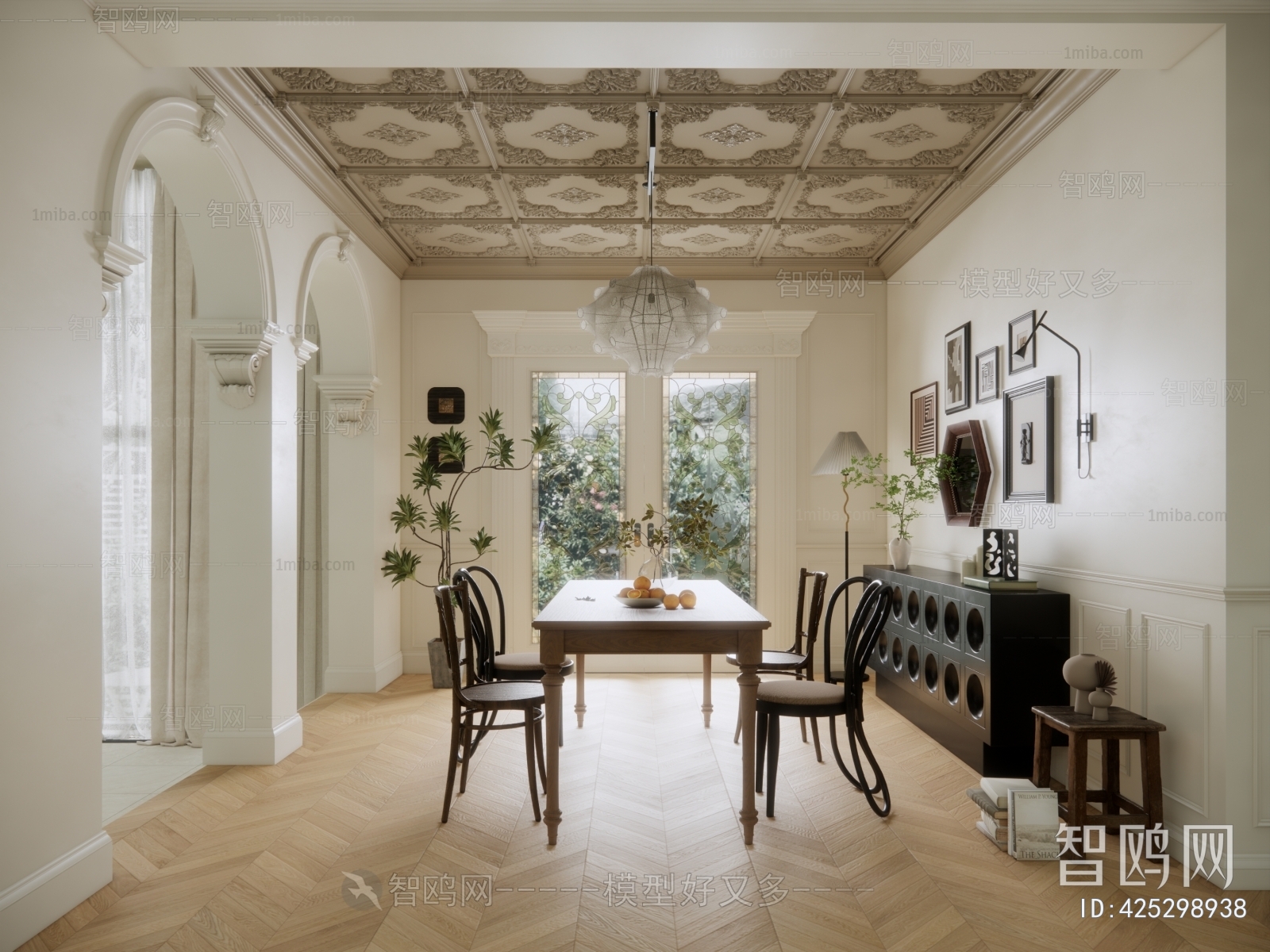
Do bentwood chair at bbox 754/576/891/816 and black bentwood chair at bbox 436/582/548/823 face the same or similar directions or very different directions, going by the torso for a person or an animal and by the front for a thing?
very different directions

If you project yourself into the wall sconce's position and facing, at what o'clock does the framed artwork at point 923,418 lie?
The framed artwork is roughly at 2 o'clock from the wall sconce.

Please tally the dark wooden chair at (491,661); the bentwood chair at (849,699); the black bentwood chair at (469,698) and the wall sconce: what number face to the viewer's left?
2

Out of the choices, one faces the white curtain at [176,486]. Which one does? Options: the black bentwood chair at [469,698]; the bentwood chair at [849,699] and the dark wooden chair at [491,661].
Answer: the bentwood chair

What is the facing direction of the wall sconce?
to the viewer's left

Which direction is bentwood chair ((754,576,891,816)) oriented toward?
to the viewer's left

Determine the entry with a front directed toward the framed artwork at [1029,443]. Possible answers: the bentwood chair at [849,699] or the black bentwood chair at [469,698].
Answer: the black bentwood chair

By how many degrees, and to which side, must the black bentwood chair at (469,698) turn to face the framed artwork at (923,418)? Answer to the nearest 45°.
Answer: approximately 45° to its left

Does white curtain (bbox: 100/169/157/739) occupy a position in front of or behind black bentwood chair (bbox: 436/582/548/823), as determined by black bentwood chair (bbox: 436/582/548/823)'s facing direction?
behind

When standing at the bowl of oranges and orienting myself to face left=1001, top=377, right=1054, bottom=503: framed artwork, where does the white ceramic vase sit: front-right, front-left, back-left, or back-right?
front-left

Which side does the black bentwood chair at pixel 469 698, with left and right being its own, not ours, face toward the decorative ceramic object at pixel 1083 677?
front

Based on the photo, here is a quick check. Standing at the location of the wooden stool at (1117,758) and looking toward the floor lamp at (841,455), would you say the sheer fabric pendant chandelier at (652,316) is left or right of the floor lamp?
left

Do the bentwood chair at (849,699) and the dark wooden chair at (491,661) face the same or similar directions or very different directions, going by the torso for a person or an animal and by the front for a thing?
very different directions

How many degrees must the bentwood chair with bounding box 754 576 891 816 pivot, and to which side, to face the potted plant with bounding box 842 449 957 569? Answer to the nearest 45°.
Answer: approximately 90° to its right

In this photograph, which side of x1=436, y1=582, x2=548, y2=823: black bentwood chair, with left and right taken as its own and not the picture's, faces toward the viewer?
right

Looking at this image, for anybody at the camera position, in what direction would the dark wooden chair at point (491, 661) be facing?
facing to the right of the viewer

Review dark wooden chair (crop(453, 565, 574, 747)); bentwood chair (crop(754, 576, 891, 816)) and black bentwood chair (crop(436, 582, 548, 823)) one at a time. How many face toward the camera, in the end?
0

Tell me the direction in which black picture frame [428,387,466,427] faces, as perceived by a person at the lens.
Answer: facing the viewer

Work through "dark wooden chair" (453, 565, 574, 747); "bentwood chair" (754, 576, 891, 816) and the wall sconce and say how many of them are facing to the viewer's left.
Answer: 2
